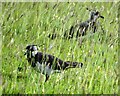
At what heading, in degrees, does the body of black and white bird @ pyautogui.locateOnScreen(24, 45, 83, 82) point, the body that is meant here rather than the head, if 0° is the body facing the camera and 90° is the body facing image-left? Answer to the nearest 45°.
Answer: approximately 90°
